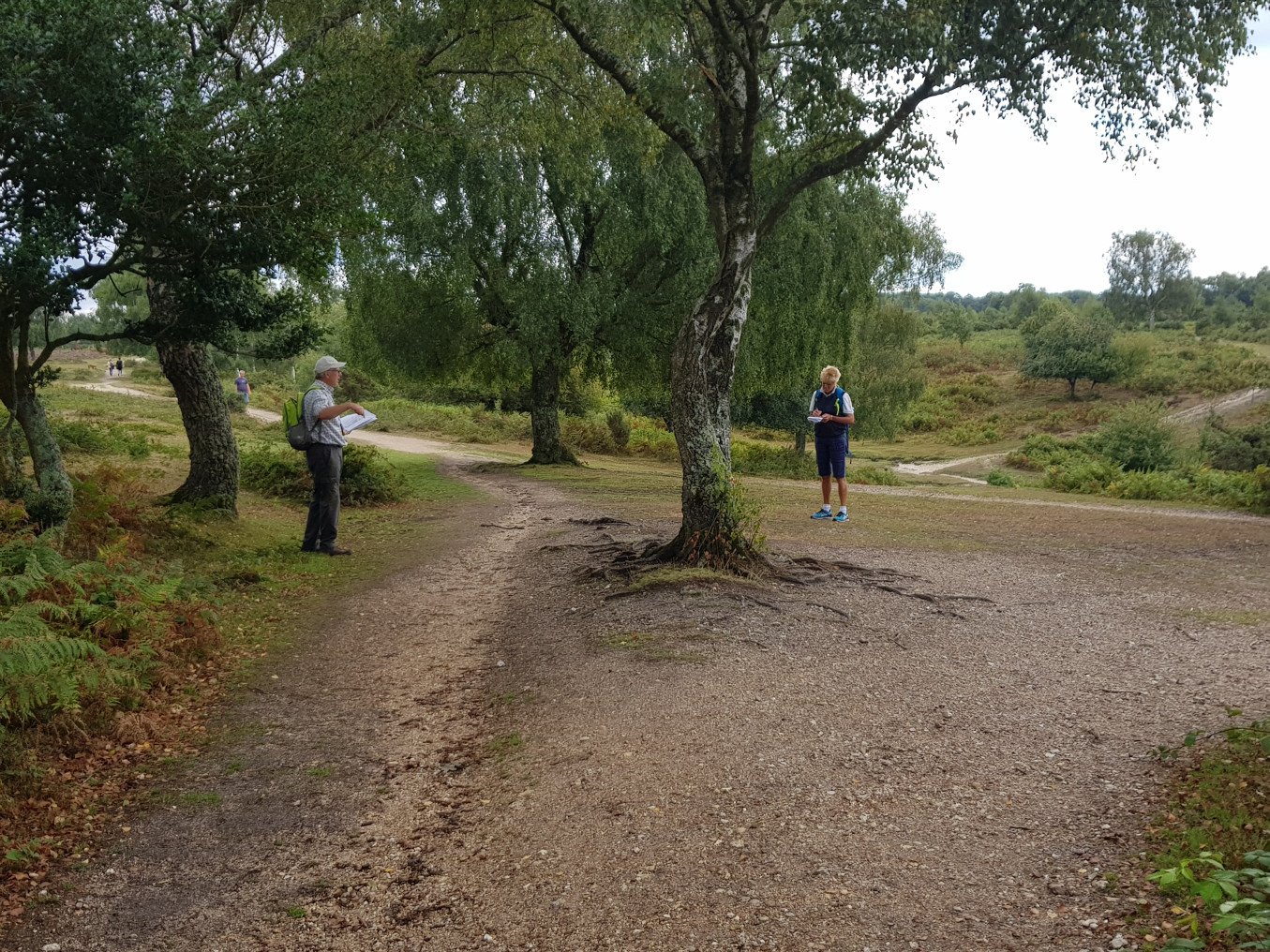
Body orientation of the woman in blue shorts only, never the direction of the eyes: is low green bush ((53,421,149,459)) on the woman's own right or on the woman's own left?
on the woman's own right

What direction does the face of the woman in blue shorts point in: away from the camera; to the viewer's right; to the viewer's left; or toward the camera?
toward the camera

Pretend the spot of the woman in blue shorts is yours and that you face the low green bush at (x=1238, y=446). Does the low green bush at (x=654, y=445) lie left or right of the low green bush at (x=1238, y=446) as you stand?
left

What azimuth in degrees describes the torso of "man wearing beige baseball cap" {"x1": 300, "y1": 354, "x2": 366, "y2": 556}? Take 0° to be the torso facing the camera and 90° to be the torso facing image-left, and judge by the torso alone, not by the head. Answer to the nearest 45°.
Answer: approximately 270°

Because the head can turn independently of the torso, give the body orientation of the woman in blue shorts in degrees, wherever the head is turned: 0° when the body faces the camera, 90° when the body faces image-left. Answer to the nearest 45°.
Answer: approximately 45°

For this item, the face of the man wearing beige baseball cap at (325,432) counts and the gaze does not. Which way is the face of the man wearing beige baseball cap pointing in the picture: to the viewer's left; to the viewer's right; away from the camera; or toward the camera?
to the viewer's right

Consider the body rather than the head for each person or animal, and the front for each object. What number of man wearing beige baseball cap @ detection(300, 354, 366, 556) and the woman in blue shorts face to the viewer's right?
1

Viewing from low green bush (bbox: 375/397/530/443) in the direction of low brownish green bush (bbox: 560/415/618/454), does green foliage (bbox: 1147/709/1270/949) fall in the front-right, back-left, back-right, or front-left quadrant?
front-right

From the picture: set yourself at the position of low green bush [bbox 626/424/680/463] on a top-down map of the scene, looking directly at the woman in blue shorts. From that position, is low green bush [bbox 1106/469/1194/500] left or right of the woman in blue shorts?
left

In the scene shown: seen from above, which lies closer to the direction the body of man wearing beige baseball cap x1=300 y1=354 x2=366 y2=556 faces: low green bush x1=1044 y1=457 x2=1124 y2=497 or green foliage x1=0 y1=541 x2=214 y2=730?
the low green bush

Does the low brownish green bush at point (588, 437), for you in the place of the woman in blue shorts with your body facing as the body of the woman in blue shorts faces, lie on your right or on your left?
on your right

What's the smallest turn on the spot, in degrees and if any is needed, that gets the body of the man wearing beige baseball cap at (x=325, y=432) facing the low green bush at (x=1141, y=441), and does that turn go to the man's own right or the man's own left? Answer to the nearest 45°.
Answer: approximately 45° to the man's own left

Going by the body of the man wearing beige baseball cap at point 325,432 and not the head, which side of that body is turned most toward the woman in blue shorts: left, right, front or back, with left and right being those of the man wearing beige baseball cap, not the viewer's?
front
